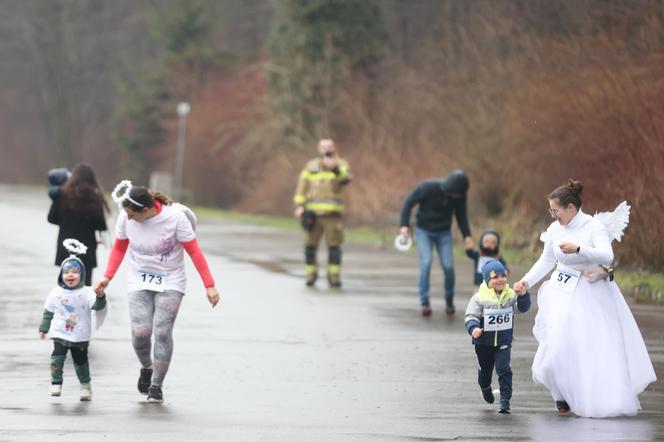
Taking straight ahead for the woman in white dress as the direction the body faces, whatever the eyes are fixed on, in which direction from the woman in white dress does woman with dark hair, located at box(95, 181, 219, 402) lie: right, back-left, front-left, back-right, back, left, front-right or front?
front-right

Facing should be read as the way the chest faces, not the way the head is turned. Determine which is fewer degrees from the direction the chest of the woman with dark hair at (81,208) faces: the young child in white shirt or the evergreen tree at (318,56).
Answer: the evergreen tree

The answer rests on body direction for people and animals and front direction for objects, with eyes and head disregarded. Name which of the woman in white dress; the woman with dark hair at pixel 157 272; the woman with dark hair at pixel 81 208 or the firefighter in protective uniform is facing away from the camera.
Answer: the woman with dark hair at pixel 81 208

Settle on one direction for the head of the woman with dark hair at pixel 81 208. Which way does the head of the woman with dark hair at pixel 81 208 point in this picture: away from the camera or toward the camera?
away from the camera

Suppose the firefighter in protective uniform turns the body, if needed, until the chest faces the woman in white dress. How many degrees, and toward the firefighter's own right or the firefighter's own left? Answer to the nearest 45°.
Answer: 0° — they already face them

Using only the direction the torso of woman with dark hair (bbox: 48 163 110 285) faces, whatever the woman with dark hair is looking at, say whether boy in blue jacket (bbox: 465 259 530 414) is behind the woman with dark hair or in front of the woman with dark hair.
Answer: behind

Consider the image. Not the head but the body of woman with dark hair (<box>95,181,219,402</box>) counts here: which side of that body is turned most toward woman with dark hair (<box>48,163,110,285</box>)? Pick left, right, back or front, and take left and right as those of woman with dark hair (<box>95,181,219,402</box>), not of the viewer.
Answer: back

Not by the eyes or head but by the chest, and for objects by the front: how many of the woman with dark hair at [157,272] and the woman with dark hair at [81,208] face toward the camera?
1

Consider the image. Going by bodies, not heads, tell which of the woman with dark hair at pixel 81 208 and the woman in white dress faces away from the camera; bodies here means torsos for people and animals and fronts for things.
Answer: the woman with dark hair

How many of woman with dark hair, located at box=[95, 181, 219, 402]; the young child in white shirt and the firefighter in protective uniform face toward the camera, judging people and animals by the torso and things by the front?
3

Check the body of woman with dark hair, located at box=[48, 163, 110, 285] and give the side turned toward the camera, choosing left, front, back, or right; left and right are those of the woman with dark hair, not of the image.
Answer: back
